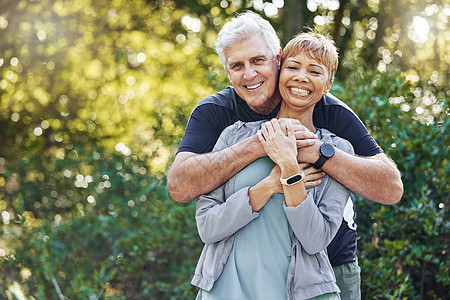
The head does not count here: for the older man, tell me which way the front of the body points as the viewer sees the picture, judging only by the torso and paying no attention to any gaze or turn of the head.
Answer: toward the camera

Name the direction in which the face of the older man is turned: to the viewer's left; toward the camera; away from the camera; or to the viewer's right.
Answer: toward the camera
